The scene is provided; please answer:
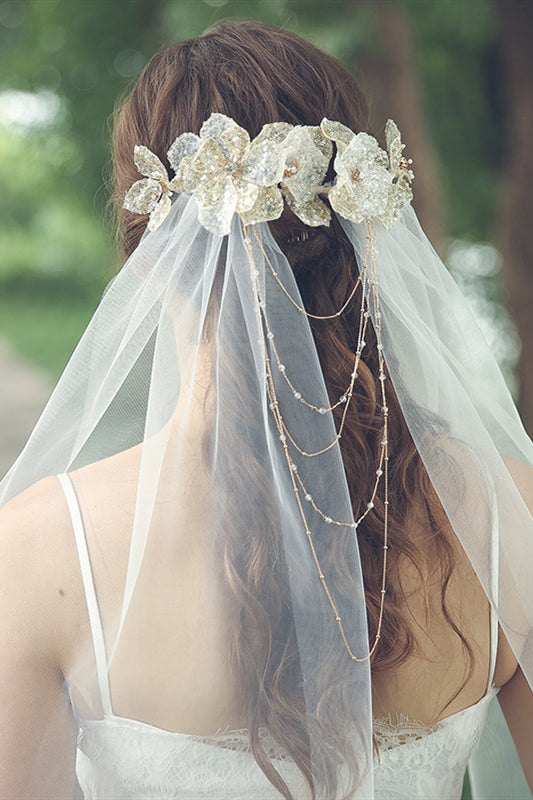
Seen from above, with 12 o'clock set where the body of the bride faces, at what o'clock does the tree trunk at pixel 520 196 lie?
The tree trunk is roughly at 1 o'clock from the bride.

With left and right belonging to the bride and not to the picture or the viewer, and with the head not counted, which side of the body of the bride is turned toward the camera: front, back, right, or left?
back

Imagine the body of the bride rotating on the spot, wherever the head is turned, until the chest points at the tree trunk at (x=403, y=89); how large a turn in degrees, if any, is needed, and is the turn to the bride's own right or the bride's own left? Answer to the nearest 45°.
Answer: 0° — they already face it

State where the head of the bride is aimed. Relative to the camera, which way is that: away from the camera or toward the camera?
away from the camera
